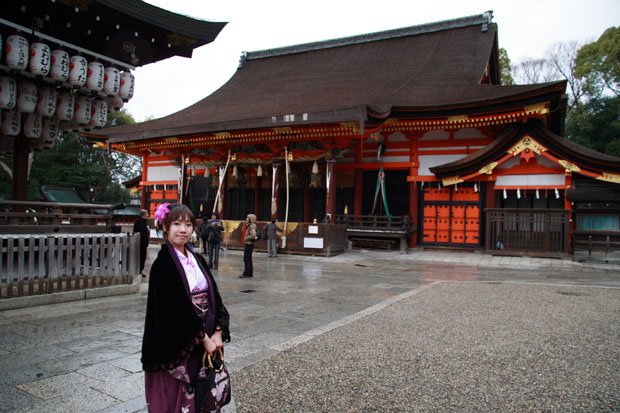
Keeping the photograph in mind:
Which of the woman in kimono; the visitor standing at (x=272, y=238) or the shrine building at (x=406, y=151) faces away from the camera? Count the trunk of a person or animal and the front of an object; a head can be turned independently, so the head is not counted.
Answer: the visitor standing

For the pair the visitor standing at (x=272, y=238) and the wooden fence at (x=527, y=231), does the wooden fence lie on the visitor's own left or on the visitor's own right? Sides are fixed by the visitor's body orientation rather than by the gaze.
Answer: on the visitor's own right

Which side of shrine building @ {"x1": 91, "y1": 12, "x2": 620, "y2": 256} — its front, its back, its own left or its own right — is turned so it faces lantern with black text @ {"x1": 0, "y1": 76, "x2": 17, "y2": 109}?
front

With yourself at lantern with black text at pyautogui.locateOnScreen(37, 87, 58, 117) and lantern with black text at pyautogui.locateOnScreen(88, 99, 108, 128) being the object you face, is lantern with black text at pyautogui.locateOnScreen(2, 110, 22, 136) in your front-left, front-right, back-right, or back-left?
back-left

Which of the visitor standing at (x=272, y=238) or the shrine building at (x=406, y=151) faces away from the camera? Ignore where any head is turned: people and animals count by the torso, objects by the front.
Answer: the visitor standing

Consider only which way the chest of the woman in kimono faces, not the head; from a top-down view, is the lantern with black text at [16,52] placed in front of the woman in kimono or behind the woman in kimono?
behind

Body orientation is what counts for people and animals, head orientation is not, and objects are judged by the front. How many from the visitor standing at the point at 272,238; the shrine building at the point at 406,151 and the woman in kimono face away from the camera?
1

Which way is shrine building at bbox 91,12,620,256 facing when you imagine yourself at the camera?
facing the viewer and to the left of the viewer

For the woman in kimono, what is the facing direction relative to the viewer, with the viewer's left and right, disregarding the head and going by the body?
facing the viewer and to the right of the viewer

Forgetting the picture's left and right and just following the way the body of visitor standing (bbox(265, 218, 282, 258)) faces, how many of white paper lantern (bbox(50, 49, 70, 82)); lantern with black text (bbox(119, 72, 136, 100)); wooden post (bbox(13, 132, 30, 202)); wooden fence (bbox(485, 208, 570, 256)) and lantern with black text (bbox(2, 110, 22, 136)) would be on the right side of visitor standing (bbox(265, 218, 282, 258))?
1

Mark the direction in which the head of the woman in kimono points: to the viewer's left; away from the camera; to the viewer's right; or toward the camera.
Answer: toward the camera

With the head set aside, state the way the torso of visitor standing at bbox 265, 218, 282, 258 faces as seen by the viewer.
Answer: away from the camera

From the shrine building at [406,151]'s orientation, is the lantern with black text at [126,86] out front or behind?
out front
